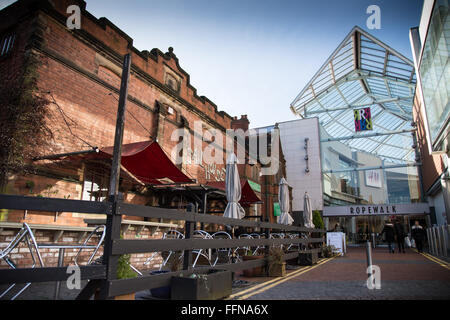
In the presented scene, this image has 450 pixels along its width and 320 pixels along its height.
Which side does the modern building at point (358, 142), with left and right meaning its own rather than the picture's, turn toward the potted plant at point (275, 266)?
front

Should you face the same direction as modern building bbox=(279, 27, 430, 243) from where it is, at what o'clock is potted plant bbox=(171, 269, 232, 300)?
The potted plant is roughly at 12 o'clock from the modern building.

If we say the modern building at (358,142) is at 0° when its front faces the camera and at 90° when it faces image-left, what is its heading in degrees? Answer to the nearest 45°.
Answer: approximately 0°

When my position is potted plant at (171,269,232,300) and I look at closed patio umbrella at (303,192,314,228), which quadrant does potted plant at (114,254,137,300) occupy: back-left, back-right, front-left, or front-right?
back-left

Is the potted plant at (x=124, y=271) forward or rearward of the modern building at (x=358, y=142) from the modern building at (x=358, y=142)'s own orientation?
forward

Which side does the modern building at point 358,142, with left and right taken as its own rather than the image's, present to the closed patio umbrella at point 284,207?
front

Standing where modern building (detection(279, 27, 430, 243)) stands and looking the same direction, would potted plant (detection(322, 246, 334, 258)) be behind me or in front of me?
in front

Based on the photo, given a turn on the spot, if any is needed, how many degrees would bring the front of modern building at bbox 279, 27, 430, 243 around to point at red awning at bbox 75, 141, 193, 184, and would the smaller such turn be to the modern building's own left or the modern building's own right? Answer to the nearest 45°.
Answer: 0° — it already faces it
